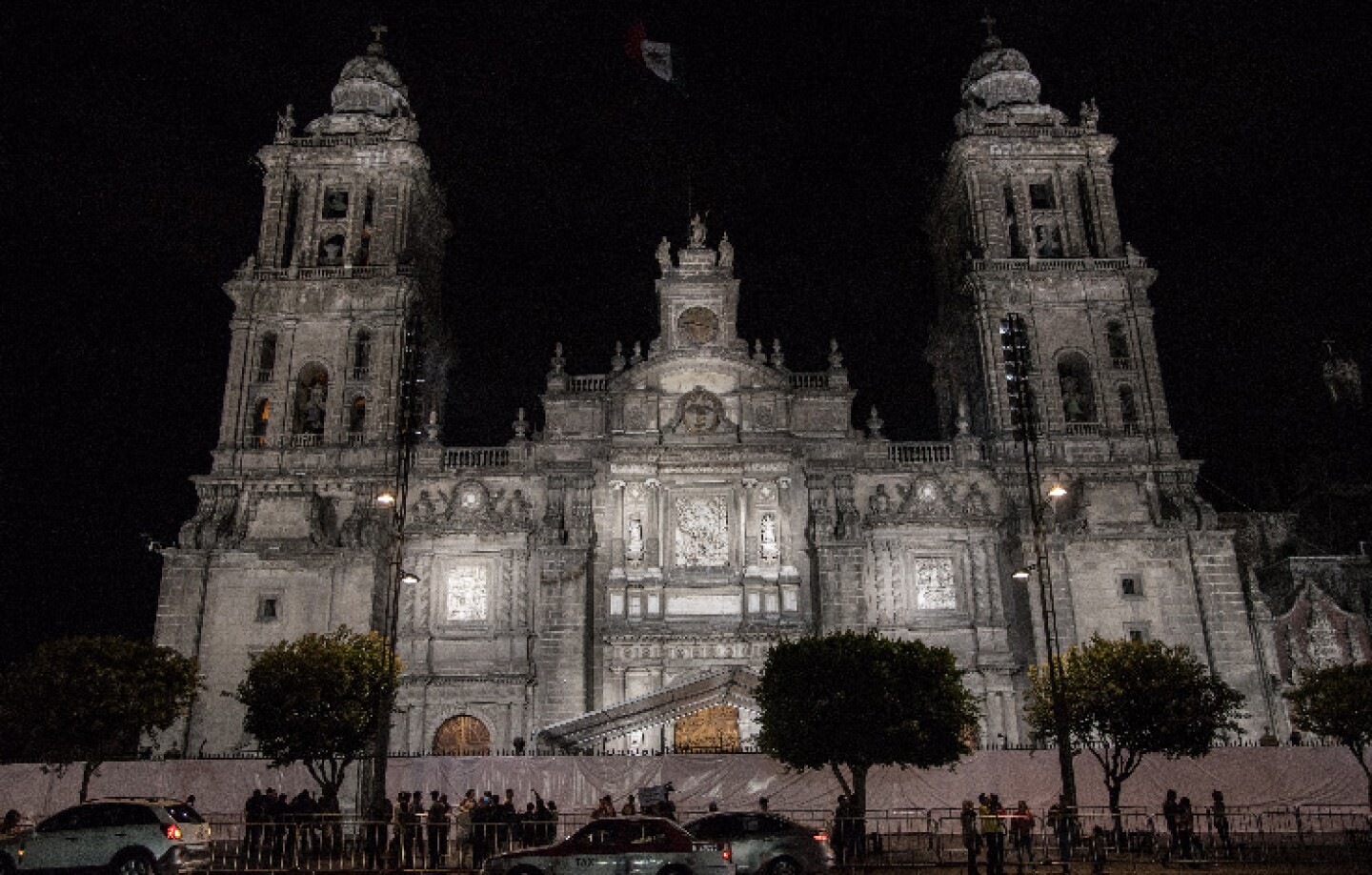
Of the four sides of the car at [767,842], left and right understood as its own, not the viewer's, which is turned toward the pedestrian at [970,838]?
back

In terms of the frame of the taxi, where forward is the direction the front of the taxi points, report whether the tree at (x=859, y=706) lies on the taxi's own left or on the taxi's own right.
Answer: on the taxi's own right

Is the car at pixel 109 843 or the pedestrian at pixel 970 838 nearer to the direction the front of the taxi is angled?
the car

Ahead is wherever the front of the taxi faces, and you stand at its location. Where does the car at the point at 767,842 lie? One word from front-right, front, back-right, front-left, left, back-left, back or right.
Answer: back-right

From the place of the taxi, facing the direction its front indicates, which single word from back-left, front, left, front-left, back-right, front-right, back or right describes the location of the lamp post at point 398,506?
front-right

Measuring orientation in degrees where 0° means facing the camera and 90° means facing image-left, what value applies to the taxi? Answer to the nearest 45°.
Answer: approximately 90°

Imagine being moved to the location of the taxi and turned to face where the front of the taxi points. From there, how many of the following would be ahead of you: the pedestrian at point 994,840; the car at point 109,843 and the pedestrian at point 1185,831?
1

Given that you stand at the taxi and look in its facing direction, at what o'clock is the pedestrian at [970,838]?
The pedestrian is roughly at 5 o'clock from the taxi.

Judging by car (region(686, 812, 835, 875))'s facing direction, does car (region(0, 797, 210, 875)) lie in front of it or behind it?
in front

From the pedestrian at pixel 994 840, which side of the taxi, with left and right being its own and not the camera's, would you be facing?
back
